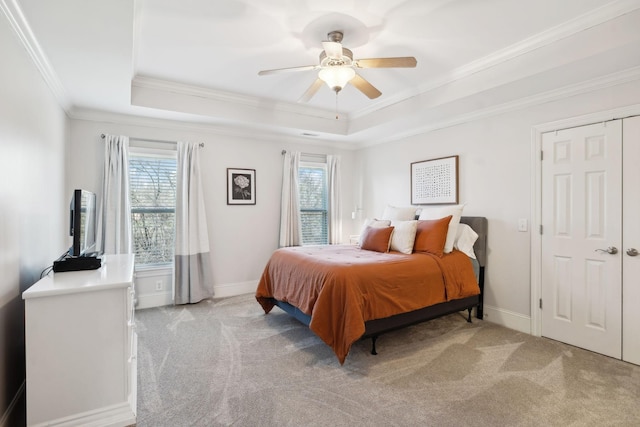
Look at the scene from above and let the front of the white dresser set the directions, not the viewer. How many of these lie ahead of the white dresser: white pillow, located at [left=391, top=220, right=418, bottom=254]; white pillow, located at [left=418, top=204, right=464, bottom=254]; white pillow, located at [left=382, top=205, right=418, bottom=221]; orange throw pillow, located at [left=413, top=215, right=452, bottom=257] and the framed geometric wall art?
5

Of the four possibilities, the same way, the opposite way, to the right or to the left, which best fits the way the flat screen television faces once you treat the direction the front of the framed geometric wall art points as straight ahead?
the opposite way

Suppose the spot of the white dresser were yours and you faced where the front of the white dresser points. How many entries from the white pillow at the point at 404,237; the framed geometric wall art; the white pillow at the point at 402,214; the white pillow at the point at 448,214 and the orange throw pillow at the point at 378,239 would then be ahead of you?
5

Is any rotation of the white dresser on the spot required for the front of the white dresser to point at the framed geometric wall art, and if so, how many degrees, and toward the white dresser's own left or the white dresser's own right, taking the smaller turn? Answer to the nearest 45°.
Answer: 0° — it already faces it

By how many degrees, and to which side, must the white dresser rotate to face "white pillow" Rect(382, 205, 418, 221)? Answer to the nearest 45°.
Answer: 0° — it already faces it

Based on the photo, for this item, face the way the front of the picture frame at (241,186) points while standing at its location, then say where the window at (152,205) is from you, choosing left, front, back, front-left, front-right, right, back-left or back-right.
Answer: right

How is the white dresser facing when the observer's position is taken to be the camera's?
facing to the right of the viewer

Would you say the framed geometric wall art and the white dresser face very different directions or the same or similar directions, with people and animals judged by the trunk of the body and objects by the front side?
very different directions

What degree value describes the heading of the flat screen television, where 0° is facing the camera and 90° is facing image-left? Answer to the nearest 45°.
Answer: approximately 270°

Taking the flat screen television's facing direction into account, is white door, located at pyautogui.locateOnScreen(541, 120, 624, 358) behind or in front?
in front

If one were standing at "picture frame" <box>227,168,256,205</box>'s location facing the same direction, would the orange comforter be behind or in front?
in front

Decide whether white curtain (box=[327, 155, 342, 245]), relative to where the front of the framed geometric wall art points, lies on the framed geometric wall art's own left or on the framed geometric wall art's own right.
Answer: on the framed geometric wall art's own right

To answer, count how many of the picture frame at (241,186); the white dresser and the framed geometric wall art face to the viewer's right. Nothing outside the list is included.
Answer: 1

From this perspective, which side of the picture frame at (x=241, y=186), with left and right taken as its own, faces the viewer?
front

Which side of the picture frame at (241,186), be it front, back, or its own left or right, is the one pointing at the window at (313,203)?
left

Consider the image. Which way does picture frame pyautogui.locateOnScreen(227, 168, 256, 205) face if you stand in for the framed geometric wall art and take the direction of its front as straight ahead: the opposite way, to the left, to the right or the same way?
to the left
